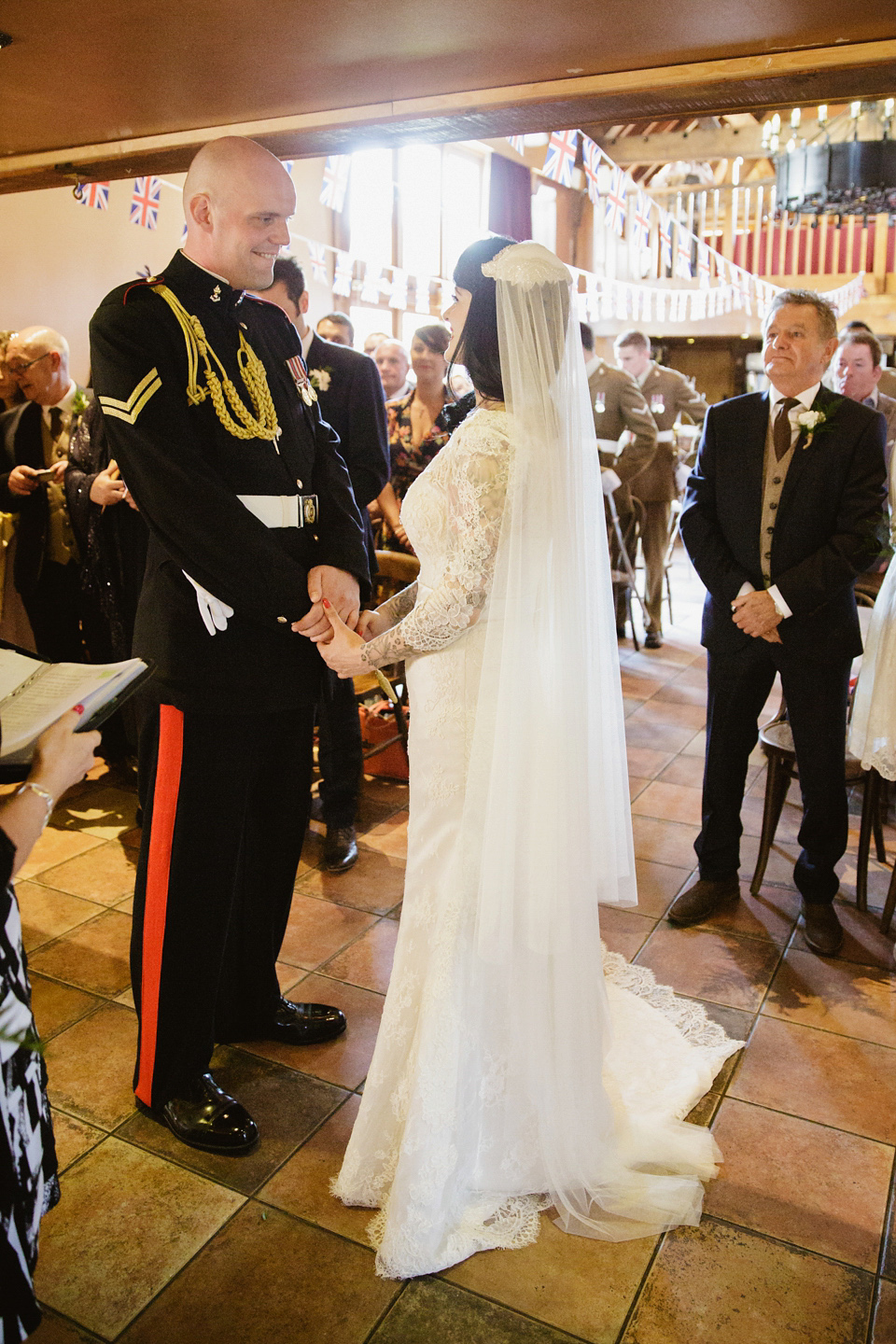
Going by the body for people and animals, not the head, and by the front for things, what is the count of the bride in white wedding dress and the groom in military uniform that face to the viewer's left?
1

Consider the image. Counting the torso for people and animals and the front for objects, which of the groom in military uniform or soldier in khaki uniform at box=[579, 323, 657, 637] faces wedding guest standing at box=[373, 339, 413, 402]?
the soldier in khaki uniform

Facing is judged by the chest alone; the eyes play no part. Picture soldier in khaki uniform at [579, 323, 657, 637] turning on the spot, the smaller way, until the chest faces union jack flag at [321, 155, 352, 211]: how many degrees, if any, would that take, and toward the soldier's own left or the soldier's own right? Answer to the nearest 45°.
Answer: approximately 45° to the soldier's own right

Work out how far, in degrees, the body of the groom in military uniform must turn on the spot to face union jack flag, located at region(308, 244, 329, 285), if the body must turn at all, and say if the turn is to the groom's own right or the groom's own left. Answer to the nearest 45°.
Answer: approximately 135° to the groom's own left

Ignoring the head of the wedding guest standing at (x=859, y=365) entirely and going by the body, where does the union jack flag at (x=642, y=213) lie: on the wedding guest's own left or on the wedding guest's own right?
on the wedding guest's own right

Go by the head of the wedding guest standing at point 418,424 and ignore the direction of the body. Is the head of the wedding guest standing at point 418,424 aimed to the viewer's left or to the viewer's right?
to the viewer's left

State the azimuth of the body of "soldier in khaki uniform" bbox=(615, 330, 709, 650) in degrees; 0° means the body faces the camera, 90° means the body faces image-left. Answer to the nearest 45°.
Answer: approximately 45°

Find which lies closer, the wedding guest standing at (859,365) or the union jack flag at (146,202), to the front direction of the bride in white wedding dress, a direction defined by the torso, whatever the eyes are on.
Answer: the union jack flag

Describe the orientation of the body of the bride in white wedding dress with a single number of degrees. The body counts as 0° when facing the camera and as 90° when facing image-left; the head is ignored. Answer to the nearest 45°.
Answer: approximately 90°

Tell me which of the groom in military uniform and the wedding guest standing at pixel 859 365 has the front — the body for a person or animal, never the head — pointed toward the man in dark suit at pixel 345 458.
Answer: the wedding guest standing

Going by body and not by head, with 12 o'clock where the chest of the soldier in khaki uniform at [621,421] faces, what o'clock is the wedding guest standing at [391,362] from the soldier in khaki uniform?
The wedding guest standing is roughly at 12 o'clock from the soldier in khaki uniform.
